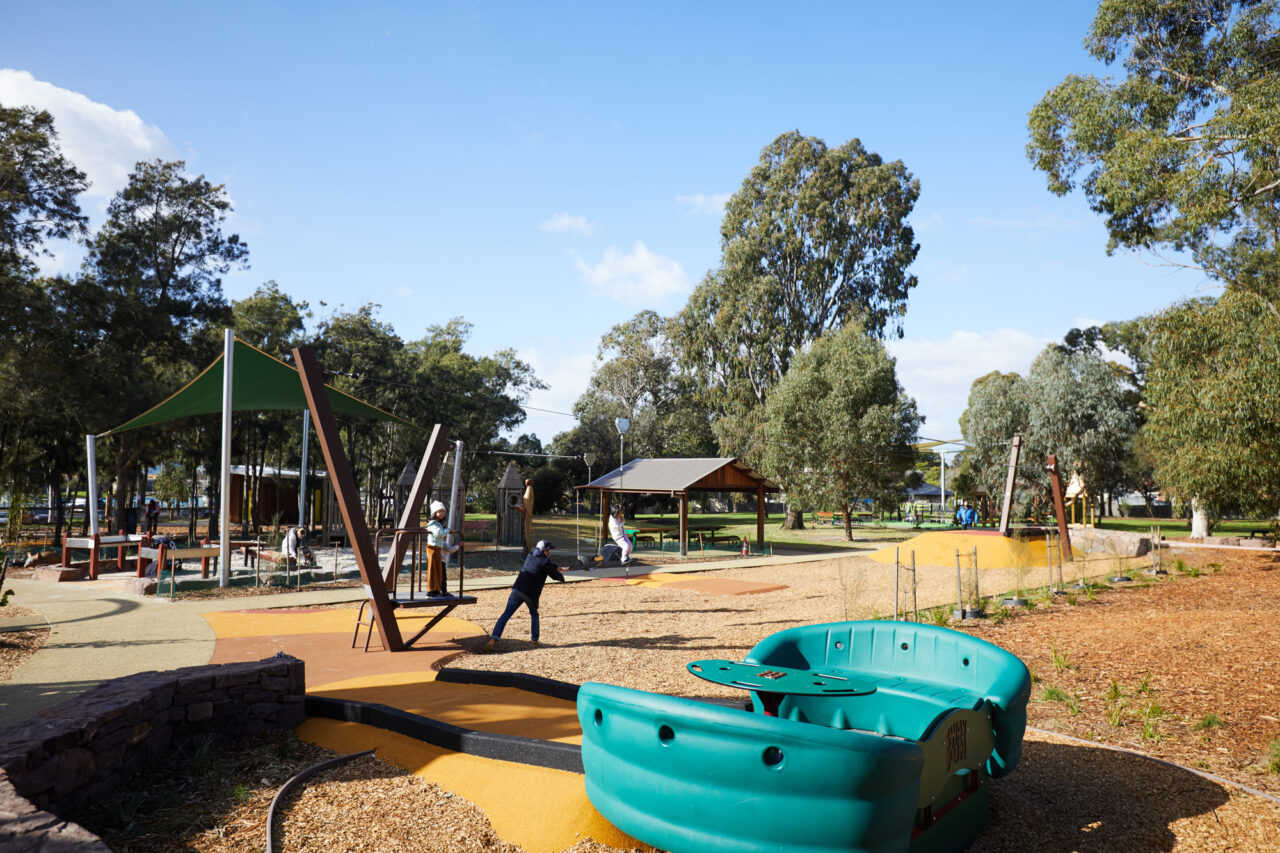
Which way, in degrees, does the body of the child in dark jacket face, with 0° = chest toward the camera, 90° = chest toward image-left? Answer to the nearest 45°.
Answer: approximately 225°

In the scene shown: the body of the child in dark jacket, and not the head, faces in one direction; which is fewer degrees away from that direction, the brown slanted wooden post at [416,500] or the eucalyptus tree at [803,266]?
the eucalyptus tree

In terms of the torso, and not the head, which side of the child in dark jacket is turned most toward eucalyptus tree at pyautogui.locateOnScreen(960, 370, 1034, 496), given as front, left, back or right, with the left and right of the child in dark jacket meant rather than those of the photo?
front

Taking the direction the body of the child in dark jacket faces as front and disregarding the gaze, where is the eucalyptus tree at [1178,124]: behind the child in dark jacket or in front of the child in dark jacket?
in front

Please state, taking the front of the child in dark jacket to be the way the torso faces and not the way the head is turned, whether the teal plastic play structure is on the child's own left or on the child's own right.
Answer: on the child's own right

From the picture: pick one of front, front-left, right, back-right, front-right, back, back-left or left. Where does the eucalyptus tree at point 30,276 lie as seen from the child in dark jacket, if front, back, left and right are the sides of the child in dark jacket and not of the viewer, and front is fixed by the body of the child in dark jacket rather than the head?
left

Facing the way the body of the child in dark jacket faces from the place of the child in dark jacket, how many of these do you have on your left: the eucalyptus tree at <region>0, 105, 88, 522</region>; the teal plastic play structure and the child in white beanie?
2

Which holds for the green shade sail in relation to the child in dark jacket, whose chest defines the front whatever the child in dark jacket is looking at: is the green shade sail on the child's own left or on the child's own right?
on the child's own left

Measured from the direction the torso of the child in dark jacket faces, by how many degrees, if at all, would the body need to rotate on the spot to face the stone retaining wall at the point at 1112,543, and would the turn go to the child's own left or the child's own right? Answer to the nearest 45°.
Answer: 0° — they already face it

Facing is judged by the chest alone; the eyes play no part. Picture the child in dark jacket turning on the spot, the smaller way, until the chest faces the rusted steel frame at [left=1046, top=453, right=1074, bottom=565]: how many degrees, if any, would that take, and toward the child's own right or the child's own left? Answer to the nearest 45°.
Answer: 0° — they already face it

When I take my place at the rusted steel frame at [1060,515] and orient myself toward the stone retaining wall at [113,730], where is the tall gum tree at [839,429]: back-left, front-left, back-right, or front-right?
back-right

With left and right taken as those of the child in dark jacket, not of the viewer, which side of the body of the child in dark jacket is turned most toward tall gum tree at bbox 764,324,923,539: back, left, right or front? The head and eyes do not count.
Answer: front

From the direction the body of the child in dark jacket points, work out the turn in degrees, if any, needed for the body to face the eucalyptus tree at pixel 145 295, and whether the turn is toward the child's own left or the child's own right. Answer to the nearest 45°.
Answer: approximately 90° to the child's own left
